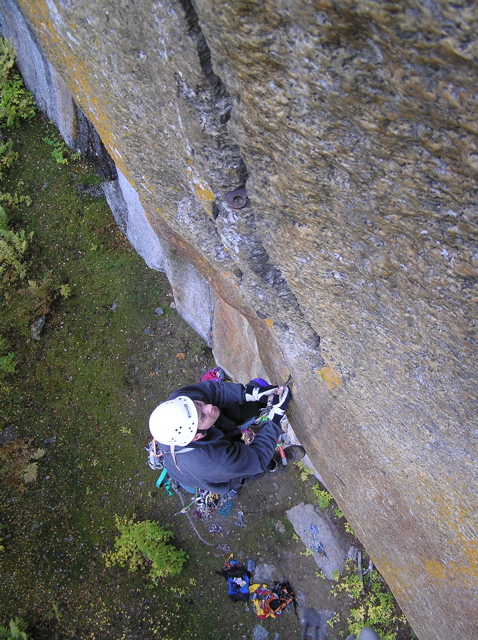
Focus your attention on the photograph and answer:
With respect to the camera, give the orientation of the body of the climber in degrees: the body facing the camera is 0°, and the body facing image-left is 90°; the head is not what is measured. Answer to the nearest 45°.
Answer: approximately 270°

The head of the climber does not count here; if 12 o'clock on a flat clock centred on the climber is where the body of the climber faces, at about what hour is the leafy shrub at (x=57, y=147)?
The leafy shrub is roughly at 9 o'clock from the climber.

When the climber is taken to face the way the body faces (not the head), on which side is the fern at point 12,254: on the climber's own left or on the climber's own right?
on the climber's own left

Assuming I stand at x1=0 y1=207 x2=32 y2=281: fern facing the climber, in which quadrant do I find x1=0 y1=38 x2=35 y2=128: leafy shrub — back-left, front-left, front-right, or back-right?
back-left

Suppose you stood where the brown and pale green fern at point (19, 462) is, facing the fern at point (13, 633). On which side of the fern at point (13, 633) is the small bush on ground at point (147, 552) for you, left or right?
left

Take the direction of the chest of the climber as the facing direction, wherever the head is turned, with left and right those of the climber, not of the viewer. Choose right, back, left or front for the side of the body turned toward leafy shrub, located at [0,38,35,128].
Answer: left

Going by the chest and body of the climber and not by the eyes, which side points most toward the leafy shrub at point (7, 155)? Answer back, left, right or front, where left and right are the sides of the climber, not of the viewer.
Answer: left
